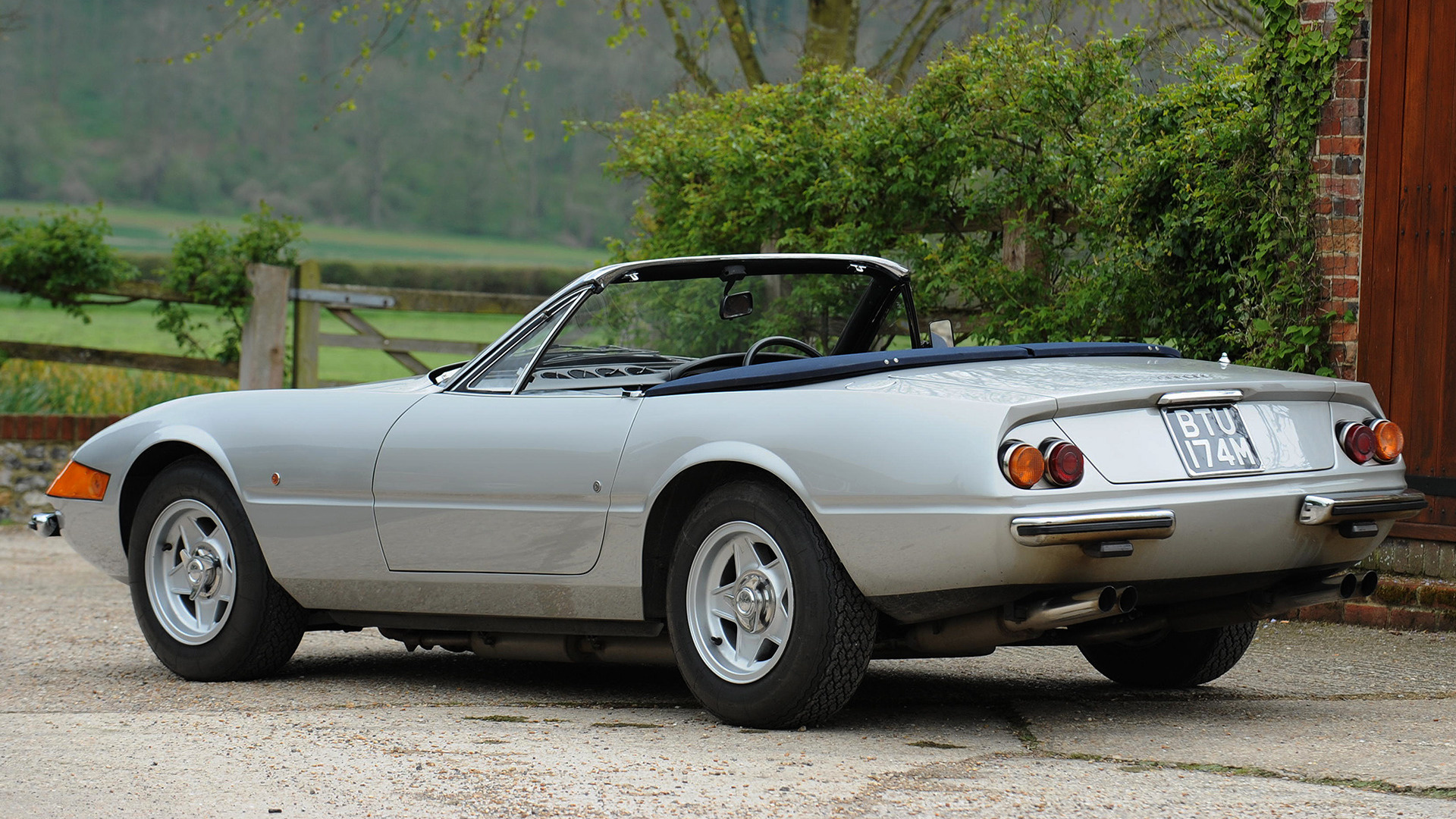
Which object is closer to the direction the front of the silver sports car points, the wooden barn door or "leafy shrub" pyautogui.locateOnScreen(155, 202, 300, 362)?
the leafy shrub

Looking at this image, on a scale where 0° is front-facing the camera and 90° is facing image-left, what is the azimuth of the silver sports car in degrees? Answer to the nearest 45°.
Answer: approximately 135°

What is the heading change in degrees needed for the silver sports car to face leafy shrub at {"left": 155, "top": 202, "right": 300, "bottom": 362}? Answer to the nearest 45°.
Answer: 0° — it already faces it

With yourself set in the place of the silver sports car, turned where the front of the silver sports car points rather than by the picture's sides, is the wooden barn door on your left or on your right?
on your right
